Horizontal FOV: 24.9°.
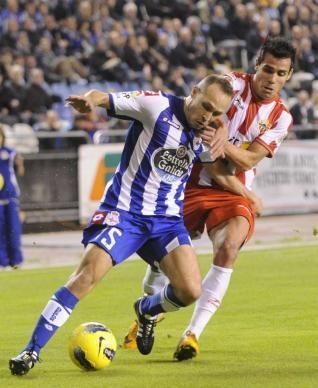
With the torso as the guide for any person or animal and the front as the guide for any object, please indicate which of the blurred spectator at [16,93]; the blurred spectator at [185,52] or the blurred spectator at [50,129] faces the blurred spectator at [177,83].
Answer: the blurred spectator at [185,52]

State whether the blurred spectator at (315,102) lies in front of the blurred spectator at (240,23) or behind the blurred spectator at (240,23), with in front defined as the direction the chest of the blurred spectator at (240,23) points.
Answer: in front

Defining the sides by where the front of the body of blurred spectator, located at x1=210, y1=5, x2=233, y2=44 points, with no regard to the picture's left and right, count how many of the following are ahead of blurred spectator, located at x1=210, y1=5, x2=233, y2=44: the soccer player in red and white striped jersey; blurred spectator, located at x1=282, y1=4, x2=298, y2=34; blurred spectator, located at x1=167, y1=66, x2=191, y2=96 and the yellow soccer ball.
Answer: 3

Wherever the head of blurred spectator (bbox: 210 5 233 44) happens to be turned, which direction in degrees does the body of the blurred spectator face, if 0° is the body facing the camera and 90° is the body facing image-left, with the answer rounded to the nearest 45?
approximately 0°

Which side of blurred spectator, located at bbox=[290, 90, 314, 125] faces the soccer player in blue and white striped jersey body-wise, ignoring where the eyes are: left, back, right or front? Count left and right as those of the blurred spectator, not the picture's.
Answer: front

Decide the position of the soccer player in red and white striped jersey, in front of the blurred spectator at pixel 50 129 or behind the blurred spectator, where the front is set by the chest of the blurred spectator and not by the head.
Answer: in front

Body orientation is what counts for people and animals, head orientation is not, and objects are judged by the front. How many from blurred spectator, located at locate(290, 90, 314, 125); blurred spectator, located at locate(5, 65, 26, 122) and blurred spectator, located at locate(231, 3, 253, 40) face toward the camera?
3

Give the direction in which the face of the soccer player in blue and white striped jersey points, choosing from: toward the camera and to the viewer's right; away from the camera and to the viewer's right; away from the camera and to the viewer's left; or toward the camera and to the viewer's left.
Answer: toward the camera and to the viewer's right

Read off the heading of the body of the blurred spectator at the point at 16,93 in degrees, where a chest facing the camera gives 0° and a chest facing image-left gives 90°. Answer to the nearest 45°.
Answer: approximately 0°

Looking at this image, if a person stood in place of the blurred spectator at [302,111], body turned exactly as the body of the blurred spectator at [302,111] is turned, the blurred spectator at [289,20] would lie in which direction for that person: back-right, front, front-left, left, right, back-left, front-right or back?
back

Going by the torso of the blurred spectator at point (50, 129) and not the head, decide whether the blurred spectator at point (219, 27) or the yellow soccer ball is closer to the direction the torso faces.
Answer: the yellow soccer ball

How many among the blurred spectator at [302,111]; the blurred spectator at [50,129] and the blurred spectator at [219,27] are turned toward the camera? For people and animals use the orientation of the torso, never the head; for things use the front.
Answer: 3
